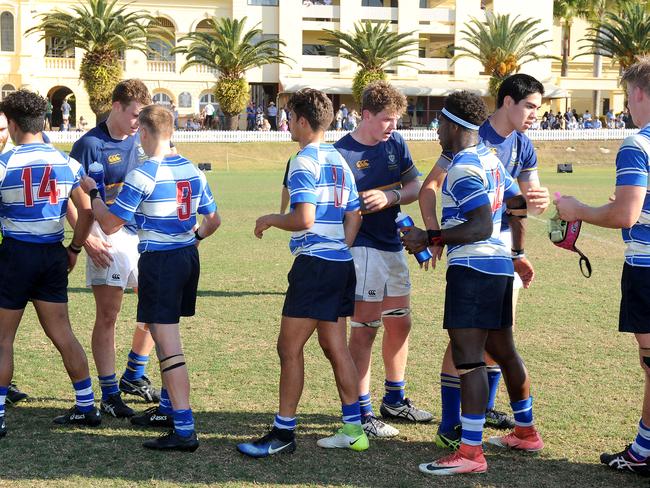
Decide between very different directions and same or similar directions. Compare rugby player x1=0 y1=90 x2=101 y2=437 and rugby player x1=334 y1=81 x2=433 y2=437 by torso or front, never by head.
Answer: very different directions

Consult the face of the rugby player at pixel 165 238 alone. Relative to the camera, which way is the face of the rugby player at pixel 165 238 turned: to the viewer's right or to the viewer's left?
to the viewer's left

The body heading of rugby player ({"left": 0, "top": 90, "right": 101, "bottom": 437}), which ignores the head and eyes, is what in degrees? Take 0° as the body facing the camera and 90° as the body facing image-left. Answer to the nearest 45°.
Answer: approximately 135°

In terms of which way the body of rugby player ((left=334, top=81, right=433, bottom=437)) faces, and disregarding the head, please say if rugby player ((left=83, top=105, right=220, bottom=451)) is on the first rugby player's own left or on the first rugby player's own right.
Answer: on the first rugby player's own right

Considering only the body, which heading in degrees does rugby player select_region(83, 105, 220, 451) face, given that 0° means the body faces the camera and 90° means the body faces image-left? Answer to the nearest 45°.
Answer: approximately 135°

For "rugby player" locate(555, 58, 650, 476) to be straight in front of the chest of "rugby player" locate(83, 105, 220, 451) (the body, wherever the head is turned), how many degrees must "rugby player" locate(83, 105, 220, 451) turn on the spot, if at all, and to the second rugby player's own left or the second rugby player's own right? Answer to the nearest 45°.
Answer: approximately 135° to the second rugby player's own right

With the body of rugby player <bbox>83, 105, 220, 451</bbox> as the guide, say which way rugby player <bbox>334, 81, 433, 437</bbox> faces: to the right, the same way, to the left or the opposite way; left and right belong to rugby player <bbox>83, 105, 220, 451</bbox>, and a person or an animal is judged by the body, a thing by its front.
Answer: the opposite way
